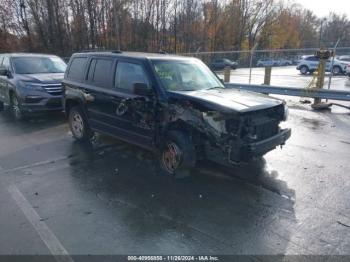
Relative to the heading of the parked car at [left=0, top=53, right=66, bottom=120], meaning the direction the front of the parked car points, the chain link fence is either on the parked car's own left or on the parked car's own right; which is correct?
on the parked car's own left

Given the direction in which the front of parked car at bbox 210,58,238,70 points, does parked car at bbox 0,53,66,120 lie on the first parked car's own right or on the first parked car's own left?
on the first parked car's own right

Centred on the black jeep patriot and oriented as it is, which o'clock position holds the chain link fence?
The chain link fence is roughly at 8 o'clock from the black jeep patriot.

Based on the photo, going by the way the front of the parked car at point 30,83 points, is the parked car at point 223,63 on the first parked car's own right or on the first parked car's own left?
on the first parked car's own left

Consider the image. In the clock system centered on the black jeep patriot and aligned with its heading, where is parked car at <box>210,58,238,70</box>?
The parked car is roughly at 8 o'clock from the black jeep patriot.

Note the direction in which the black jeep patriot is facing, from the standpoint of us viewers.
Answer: facing the viewer and to the right of the viewer

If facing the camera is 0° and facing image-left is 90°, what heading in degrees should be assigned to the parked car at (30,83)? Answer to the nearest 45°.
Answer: approximately 315°

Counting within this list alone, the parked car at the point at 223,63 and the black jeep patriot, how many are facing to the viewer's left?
0

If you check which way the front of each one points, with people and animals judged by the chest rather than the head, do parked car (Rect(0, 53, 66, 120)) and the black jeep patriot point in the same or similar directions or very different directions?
same or similar directions

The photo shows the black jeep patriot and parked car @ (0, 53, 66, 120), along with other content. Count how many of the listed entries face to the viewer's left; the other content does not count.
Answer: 0

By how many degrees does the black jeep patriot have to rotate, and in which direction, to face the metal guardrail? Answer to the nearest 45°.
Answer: approximately 90° to its left

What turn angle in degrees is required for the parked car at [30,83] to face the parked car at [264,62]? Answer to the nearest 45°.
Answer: approximately 90° to its left

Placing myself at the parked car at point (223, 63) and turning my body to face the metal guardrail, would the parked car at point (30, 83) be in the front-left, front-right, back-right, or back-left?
front-right

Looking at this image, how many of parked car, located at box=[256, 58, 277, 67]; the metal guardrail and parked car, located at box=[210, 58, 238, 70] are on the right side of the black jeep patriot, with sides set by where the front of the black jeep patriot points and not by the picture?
0
